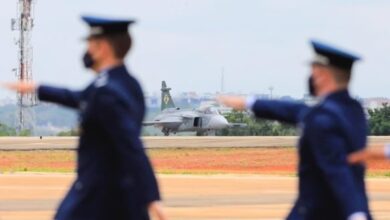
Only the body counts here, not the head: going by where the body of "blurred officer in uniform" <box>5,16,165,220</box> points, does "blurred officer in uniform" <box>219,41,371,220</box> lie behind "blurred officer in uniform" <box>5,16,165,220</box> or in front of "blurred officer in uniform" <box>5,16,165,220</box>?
behind

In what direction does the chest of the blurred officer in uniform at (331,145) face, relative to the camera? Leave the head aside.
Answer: to the viewer's left

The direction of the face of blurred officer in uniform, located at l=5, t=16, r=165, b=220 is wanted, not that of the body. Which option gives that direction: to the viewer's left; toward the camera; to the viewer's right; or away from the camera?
to the viewer's left

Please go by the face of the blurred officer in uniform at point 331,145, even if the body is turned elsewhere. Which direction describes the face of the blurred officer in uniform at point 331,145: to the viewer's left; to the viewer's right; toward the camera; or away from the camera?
to the viewer's left

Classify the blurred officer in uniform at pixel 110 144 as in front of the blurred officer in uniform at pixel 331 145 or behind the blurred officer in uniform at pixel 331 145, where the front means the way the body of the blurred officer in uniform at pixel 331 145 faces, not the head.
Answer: in front

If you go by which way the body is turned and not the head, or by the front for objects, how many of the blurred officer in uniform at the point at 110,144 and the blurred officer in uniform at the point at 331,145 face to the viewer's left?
2

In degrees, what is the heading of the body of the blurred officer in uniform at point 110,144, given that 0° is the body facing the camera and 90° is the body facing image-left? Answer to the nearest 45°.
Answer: approximately 90°
